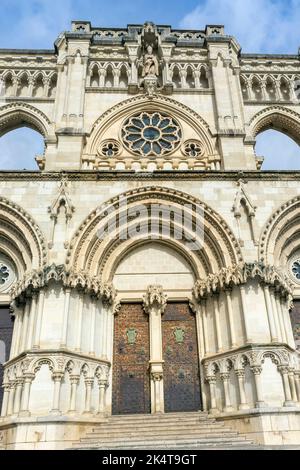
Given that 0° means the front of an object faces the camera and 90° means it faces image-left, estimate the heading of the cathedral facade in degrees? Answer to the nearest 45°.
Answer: approximately 0°
